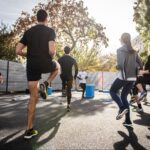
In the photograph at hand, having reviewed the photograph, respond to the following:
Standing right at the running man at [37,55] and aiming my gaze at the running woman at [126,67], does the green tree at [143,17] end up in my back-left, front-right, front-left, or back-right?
front-left

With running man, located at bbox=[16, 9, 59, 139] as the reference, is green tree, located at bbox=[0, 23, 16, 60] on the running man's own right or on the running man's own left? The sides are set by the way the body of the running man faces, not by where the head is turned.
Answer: on the running man's own left

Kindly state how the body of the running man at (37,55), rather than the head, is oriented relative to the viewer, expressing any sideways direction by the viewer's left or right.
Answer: facing away from the viewer and to the right of the viewer

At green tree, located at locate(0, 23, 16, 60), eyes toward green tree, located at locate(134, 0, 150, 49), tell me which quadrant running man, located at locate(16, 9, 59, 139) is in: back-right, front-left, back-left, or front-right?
front-right

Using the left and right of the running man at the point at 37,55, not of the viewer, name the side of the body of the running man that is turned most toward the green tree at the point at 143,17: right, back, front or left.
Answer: front

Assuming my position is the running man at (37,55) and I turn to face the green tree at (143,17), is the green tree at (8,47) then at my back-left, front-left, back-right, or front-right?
front-left

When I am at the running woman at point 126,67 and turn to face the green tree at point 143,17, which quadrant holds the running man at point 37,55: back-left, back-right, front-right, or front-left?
back-left

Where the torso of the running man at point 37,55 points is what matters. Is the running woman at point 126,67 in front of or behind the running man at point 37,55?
in front
